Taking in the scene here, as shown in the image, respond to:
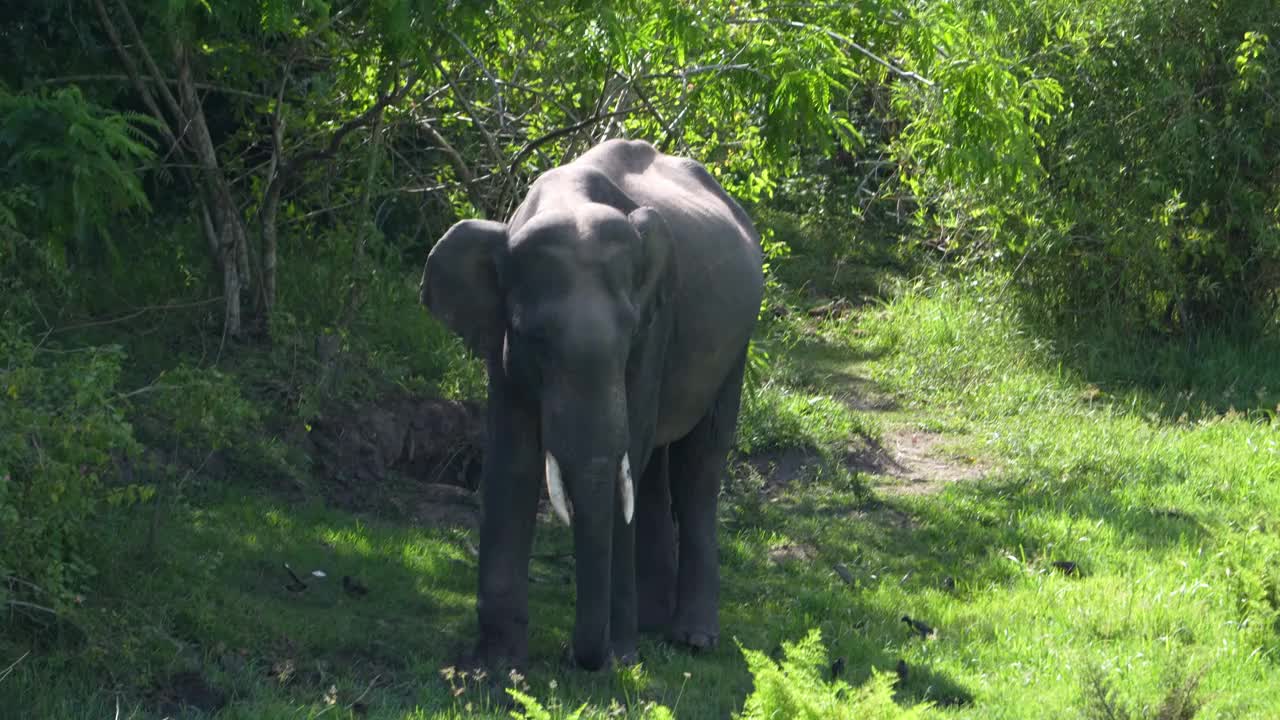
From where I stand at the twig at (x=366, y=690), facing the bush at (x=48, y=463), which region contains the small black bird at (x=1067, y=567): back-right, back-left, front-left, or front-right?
back-right

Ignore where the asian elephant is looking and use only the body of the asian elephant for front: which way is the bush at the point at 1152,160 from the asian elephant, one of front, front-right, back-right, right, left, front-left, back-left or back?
back

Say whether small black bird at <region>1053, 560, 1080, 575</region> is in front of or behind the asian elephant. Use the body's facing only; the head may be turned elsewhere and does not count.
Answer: behind

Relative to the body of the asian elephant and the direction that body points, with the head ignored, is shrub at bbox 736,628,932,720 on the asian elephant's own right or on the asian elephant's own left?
on the asian elephant's own left

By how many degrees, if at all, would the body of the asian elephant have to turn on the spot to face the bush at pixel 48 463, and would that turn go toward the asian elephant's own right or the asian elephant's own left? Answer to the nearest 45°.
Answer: approximately 45° to the asian elephant's own right

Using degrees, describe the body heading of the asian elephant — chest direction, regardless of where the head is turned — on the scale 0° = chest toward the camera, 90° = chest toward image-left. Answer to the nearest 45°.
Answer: approximately 45°
